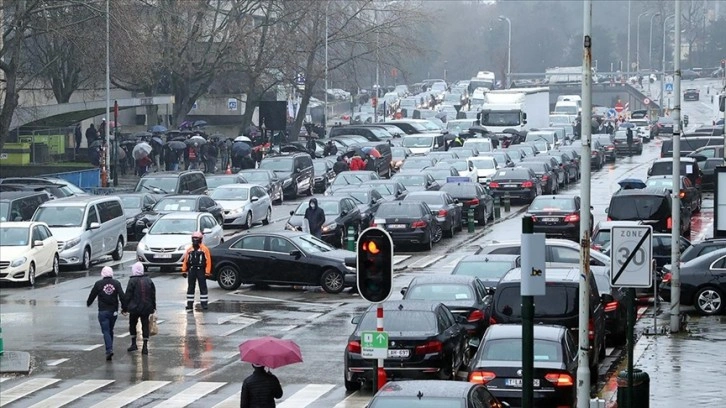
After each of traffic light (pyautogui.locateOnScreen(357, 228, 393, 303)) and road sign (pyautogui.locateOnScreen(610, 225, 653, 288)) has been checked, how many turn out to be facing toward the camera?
2

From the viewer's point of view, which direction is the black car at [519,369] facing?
away from the camera

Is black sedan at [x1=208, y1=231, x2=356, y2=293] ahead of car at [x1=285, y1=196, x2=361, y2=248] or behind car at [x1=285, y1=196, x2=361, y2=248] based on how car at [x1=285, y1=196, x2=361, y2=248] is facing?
ahead

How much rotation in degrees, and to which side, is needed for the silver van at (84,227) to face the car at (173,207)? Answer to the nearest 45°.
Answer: approximately 180°

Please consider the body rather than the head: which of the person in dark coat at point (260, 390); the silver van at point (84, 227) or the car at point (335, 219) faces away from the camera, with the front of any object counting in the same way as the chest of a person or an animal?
the person in dark coat

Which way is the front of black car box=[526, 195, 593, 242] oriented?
away from the camera

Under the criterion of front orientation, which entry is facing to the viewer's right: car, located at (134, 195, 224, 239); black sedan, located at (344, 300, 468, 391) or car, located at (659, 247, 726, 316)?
car, located at (659, 247, 726, 316)

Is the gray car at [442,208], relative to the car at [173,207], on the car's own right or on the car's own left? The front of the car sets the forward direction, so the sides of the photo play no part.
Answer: on the car's own left

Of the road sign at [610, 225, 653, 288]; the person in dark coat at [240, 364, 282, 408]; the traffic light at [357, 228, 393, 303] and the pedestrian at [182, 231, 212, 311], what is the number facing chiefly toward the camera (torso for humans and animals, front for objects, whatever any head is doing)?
3

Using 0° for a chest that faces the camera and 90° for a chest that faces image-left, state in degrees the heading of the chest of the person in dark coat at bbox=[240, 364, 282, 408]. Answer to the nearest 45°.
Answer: approximately 180°

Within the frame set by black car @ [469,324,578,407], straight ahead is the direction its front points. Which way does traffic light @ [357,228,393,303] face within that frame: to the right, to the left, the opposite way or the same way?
the opposite way

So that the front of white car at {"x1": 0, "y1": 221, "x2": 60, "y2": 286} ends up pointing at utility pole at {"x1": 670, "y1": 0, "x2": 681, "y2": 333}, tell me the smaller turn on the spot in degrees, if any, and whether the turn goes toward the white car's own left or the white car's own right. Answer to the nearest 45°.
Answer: approximately 90° to the white car's own left
